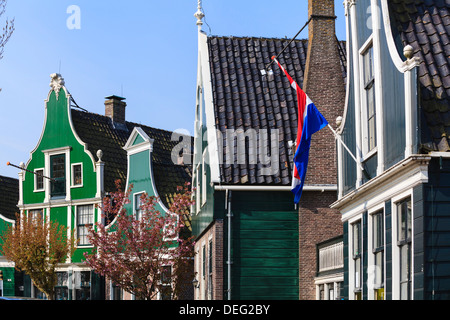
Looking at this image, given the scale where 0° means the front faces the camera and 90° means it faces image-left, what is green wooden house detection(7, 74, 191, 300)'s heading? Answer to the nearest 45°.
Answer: approximately 45°

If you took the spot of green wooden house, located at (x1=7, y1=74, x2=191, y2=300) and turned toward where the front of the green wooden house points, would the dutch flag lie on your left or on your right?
on your left

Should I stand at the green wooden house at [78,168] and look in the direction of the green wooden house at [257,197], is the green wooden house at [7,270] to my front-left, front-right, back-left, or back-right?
back-right

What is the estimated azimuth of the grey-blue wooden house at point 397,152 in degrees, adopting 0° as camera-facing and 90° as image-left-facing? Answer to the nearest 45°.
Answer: approximately 45°

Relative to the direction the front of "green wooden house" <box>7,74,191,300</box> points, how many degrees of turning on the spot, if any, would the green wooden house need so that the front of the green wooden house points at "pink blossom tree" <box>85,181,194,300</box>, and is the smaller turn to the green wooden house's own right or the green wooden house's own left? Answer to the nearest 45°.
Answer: approximately 45° to the green wooden house's own left
